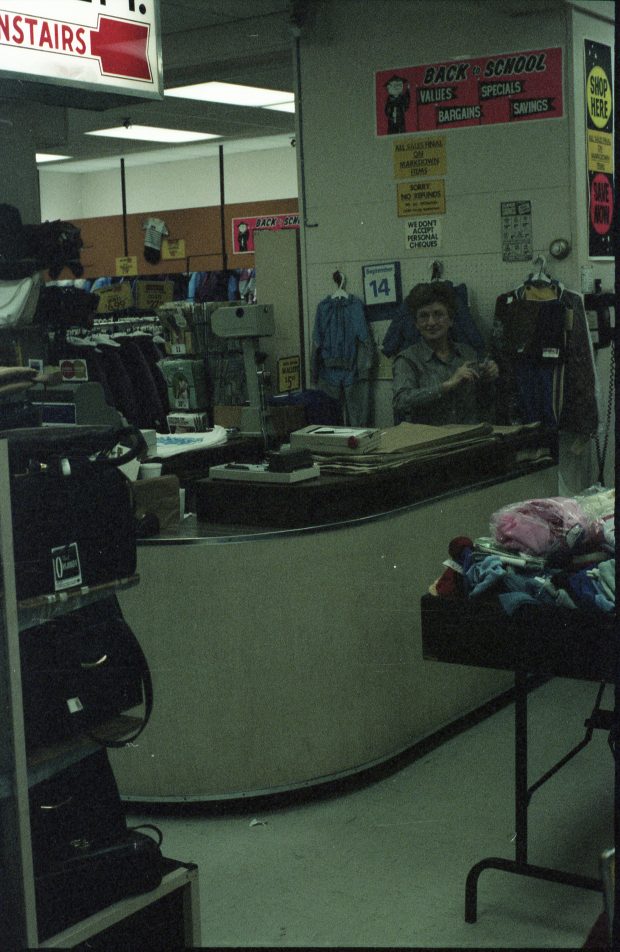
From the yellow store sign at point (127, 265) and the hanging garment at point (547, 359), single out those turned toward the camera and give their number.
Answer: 2

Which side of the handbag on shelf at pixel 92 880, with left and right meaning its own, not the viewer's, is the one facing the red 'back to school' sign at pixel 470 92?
left

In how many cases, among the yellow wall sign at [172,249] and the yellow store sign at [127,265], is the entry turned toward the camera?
2

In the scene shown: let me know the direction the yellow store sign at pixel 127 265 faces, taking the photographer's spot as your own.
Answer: facing the viewer

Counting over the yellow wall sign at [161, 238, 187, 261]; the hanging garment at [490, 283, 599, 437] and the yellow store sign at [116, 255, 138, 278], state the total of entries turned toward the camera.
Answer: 3

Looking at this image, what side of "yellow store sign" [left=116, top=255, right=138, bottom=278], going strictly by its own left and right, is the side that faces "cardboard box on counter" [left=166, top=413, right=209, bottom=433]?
front

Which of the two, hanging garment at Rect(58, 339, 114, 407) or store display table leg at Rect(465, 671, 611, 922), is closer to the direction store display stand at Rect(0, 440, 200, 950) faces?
the store display table leg

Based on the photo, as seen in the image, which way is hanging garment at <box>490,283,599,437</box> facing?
toward the camera

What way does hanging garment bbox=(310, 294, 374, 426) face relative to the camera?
toward the camera

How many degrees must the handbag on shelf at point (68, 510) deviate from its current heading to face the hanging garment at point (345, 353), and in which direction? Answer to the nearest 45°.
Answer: approximately 135° to its left

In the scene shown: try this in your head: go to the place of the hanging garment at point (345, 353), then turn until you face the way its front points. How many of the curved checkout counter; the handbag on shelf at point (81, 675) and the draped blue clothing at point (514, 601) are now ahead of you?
3

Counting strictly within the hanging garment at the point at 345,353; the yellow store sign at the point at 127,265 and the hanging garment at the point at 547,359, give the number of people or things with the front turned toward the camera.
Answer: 3
